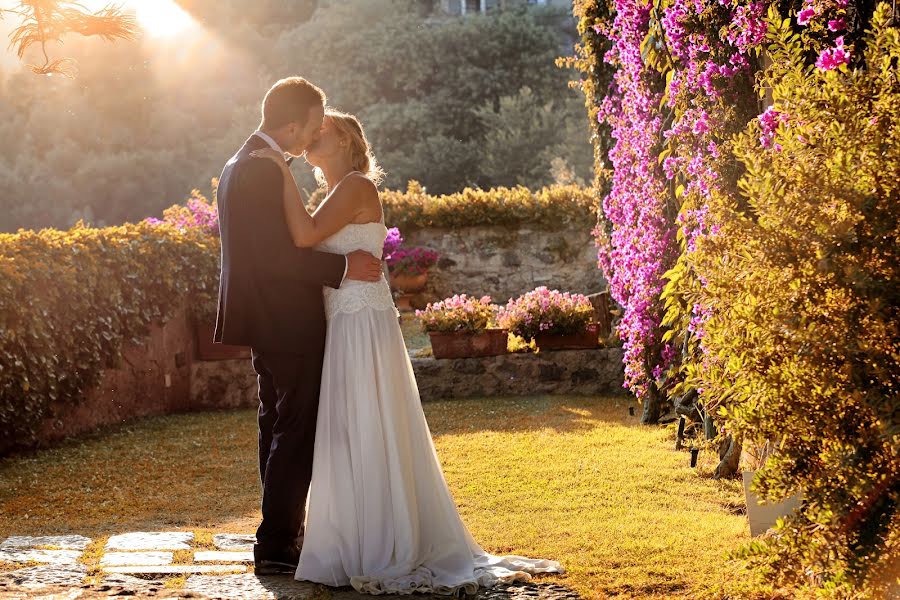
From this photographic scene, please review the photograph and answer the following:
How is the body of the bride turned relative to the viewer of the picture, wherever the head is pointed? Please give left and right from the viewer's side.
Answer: facing to the left of the viewer

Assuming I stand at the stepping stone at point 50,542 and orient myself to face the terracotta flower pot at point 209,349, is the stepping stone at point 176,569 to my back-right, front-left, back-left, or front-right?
back-right

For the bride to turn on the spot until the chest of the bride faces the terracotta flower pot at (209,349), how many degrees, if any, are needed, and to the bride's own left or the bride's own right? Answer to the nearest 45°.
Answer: approximately 90° to the bride's own right

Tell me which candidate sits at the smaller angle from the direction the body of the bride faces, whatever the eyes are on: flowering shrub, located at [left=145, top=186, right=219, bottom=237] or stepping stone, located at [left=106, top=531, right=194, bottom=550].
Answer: the stepping stone

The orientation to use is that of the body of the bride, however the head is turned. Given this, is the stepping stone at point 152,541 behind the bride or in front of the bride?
in front

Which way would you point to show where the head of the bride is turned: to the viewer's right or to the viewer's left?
to the viewer's left

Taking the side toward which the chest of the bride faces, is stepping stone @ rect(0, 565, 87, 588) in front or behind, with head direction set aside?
in front

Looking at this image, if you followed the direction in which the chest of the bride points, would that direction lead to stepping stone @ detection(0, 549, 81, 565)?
yes

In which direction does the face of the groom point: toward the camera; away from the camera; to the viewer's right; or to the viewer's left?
to the viewer's right
